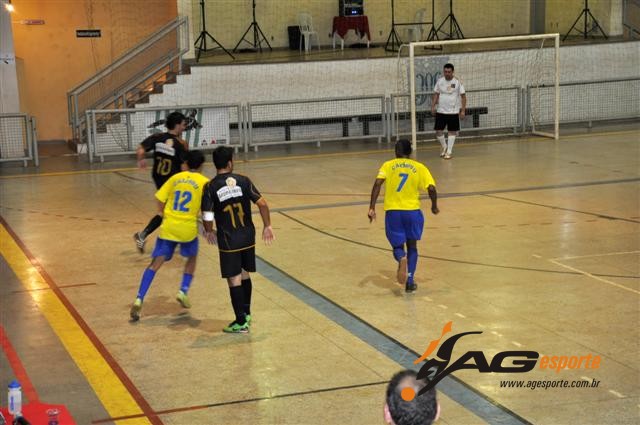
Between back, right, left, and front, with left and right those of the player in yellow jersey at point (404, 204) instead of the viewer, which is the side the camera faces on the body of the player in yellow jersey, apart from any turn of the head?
back

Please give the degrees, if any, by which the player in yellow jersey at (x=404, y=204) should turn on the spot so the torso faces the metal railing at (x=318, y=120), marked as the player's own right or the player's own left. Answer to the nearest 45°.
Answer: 0° — they already face it

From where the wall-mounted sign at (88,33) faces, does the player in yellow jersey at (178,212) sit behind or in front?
in front

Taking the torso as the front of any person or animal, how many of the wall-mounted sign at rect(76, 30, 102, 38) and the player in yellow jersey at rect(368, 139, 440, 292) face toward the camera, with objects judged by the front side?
1

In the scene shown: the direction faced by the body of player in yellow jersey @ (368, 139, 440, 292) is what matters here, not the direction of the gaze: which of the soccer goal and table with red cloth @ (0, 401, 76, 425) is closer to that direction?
the soccer goal

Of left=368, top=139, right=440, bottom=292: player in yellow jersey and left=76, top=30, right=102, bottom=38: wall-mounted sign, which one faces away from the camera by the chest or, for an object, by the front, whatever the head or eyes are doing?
the player in yellow jersey

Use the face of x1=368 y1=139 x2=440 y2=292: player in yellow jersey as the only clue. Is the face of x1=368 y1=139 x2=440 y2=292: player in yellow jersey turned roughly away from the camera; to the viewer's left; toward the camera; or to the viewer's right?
away from the camera

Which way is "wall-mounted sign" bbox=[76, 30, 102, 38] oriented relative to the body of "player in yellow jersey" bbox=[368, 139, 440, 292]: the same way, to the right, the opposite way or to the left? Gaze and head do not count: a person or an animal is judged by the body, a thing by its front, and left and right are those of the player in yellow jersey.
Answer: the opposite way

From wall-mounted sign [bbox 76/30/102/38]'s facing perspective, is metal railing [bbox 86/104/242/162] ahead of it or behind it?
ahead

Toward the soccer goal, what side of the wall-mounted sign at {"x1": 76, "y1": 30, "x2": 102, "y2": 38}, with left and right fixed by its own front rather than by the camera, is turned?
left

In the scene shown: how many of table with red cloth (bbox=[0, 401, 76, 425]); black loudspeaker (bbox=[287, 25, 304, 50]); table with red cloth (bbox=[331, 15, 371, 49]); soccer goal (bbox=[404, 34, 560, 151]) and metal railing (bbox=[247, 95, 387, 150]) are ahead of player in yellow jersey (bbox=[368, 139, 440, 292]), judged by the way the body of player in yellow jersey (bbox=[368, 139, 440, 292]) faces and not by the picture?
4

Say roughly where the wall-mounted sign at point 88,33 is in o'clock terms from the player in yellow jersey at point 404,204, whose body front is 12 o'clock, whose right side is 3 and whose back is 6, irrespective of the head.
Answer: The wall-mounted sign is roughly at 11 o'clock from the player in yellow jersey.
